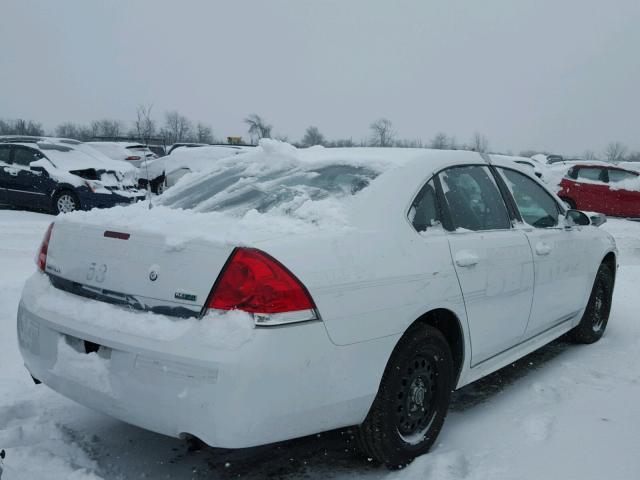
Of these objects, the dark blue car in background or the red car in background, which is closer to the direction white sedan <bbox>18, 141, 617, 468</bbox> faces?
the red car in background

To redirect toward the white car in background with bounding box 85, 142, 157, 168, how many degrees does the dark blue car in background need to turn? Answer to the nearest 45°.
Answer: approximately 135° to its left

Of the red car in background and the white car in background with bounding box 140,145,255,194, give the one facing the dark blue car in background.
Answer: the white car in background

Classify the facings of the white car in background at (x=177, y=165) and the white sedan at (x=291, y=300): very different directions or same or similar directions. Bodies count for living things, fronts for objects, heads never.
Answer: very different directions

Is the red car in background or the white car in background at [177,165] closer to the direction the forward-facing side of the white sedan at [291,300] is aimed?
the red car in background

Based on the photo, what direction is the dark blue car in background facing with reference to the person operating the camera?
facing the viewer and to the right of the viewer

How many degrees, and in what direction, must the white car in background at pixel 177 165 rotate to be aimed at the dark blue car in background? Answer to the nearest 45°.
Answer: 0° — it already faces it

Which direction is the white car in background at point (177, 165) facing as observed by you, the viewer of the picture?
facing the viewer and to the left of the viewer

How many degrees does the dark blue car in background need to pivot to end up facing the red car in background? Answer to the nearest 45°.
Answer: approximately 45° to its left

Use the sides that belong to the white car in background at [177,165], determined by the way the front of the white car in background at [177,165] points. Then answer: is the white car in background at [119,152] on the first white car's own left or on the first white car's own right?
on the first white car's own right

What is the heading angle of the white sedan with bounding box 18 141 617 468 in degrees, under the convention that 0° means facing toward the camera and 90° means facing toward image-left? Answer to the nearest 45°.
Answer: approximately 225°
